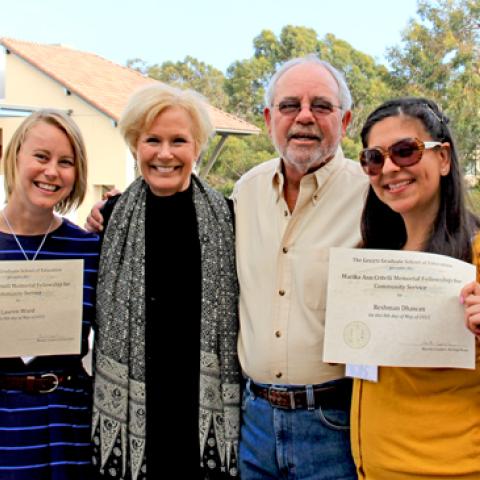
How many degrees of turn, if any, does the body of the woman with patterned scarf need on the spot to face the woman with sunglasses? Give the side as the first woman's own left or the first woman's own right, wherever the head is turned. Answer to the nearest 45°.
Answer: approximately 45° to the first woman's own left

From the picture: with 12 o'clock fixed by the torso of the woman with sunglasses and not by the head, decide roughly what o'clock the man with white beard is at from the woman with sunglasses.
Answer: The man with white beard is roughly at 3 o'clock from the woman with sunglasses.

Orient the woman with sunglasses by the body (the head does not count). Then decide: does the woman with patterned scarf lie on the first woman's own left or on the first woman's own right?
on the first woman's own right

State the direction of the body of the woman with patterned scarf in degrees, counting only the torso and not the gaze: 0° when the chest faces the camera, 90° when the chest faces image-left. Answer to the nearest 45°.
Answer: approximately 0°

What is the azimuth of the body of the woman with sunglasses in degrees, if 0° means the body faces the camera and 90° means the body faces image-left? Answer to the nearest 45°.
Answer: approximately 45°
